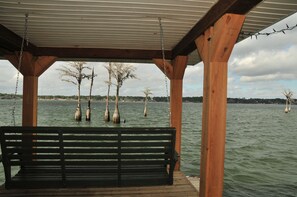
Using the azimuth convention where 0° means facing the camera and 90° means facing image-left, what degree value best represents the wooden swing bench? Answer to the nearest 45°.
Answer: approximately 180°
